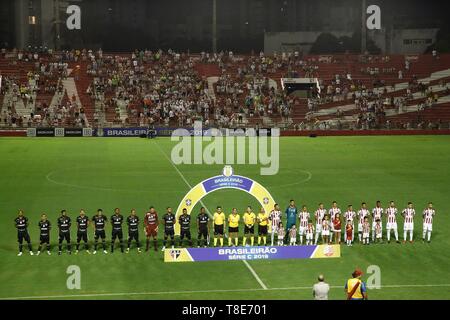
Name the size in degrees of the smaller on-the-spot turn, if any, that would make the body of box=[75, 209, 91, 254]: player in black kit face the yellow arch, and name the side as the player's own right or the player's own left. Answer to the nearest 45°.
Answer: approximately 90° to the player's own left

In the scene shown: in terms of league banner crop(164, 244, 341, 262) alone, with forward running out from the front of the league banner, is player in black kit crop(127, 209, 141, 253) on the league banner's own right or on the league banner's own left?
on the league banner's own right

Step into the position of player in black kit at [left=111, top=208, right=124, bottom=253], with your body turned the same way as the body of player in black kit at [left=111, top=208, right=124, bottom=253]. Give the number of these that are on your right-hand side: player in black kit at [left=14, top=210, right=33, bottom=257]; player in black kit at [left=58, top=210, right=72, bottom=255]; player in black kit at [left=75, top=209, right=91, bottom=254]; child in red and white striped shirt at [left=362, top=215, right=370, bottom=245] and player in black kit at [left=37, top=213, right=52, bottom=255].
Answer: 4

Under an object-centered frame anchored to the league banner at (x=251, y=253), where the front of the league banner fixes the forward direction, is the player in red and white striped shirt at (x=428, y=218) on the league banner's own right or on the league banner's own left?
on the league banner's own left

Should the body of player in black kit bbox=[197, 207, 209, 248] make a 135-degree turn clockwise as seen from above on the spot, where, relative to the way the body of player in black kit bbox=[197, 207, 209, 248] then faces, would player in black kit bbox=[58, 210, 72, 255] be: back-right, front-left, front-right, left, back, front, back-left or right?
front-left

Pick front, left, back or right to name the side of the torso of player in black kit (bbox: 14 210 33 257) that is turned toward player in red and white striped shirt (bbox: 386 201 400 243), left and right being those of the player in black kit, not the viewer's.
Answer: left

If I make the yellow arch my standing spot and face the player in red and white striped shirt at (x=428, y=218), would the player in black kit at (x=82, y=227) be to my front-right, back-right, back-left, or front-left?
back-right

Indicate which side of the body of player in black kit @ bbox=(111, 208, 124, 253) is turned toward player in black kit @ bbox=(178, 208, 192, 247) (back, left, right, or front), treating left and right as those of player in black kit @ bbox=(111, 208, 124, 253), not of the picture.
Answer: left
